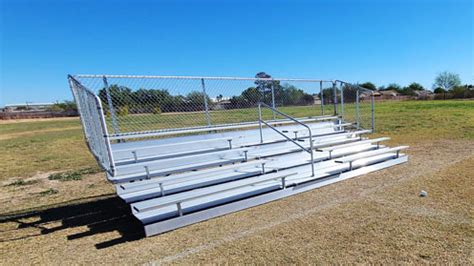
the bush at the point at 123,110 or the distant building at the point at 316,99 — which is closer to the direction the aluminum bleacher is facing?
the distant building

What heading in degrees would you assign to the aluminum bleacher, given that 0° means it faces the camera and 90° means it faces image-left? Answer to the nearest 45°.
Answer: approximately 315°

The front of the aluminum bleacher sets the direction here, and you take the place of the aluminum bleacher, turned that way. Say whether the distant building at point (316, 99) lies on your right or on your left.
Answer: on your left

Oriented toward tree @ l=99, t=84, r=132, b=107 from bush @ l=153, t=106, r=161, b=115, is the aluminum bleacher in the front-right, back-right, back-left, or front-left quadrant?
back-left
